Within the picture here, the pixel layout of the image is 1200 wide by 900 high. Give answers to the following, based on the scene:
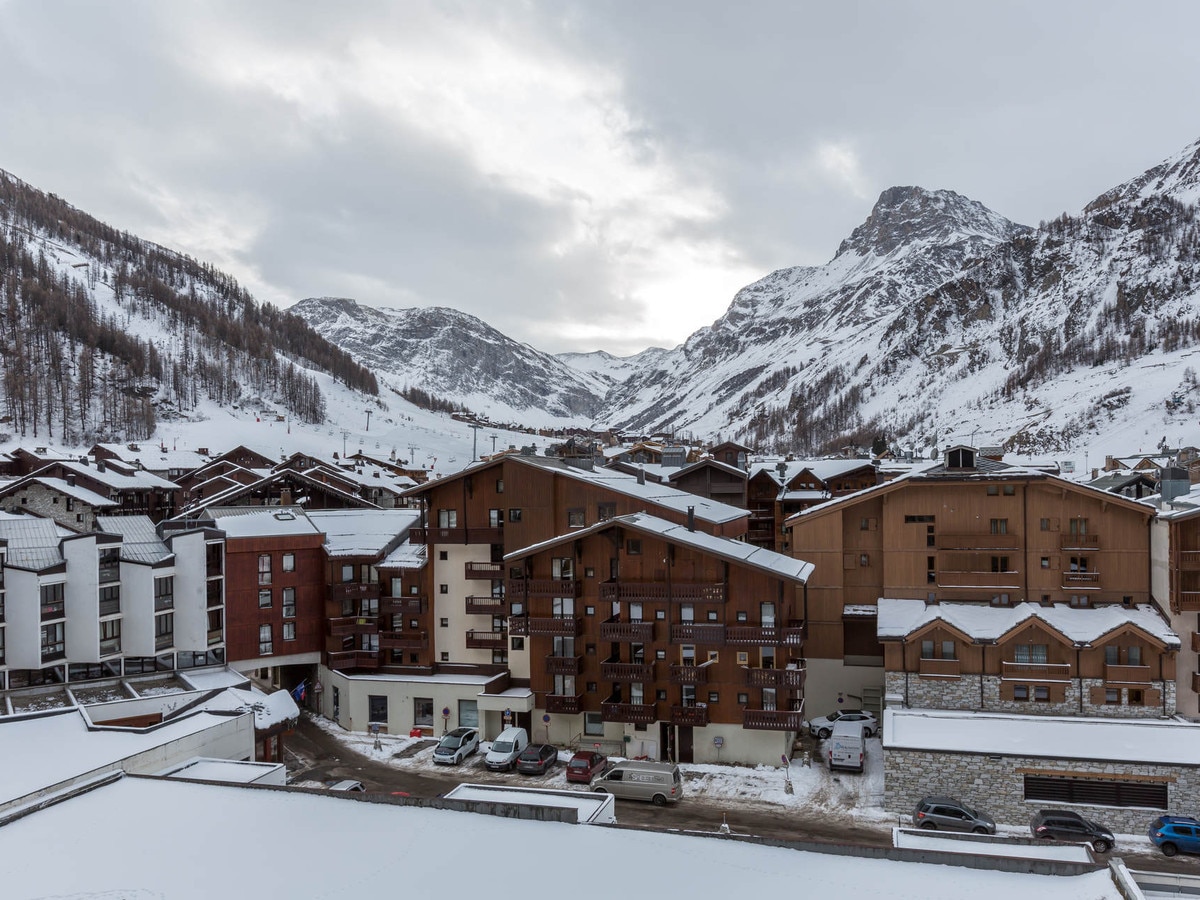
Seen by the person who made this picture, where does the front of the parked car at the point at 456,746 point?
facing the viewer and to the left of the viewer

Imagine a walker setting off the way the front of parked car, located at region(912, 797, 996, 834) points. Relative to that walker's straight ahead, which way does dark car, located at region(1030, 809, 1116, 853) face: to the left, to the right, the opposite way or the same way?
the same way

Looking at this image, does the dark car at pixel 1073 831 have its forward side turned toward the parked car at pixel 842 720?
no
